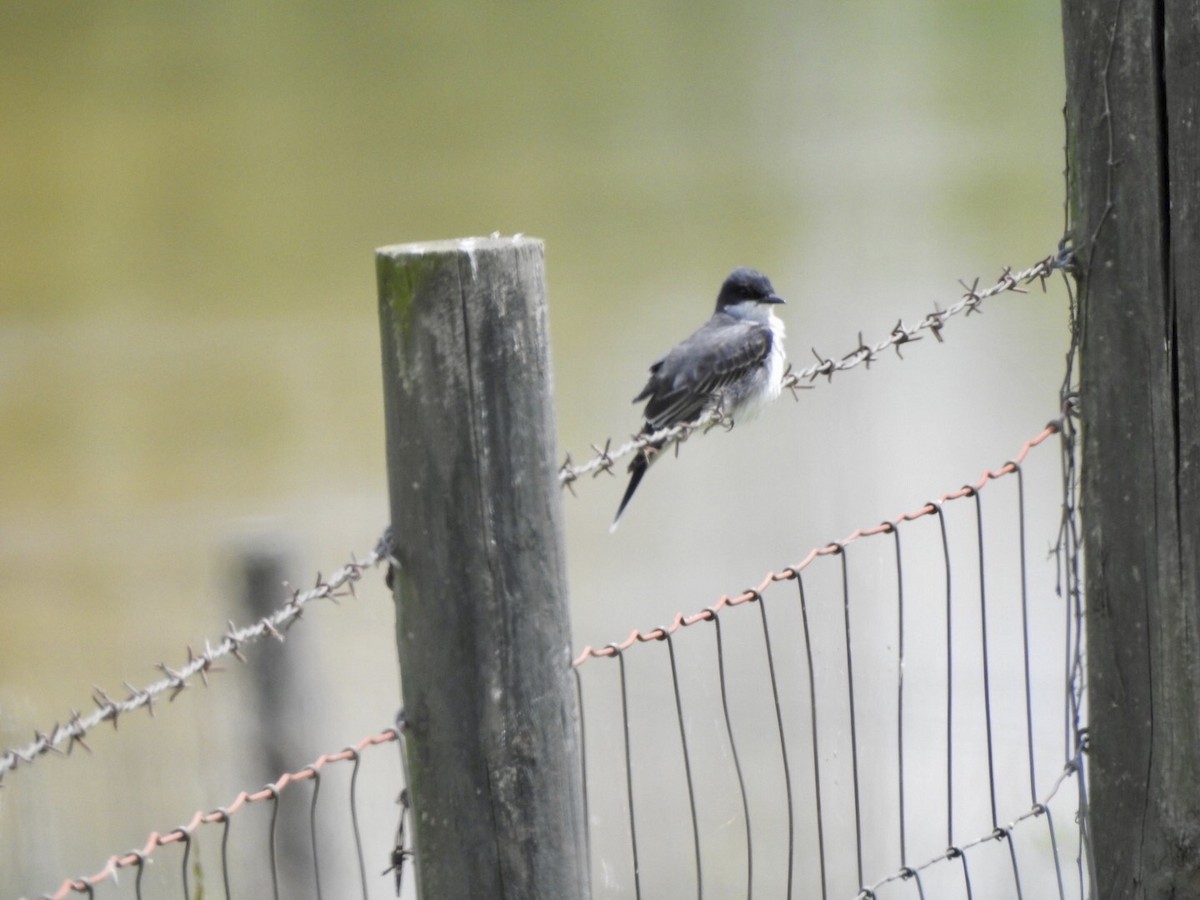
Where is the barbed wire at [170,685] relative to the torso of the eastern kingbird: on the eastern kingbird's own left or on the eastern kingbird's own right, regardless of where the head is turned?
on the eastern kingbird's own right

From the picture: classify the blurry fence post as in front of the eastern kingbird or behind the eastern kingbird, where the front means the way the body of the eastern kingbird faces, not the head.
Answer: behind

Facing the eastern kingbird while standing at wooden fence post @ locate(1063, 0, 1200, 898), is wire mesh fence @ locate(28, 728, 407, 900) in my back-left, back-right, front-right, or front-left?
front-left

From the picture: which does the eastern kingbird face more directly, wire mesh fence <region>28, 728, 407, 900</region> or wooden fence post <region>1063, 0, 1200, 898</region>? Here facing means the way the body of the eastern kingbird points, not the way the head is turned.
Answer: the wooden fence post

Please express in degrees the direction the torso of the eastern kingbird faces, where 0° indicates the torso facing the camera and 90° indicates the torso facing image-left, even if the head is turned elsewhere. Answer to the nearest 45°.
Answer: approximately 270°

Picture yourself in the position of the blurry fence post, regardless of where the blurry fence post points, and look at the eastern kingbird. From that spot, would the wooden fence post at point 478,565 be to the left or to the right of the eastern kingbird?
right

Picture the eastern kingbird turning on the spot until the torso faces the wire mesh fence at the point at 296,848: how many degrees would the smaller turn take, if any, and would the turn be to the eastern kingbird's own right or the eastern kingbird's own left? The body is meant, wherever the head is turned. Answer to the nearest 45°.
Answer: approximately 135° to the eastern kingbird's own right

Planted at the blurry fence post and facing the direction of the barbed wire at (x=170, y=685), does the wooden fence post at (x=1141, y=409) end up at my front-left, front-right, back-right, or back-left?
front-left
